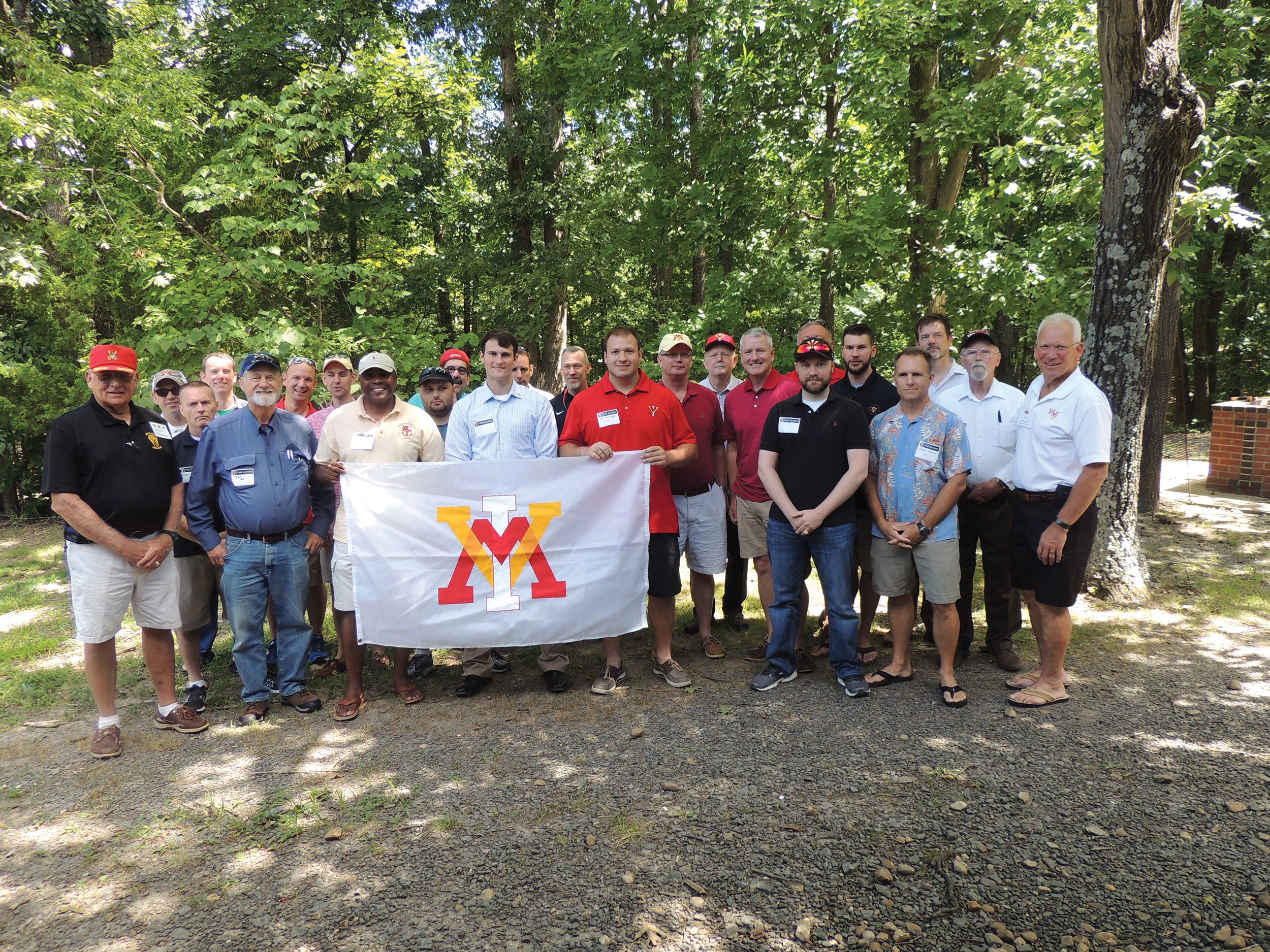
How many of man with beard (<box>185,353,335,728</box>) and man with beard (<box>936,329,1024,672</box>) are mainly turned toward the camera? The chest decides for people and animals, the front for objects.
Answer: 2

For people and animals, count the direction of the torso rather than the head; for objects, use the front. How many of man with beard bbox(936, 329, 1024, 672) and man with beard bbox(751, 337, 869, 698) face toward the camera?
2

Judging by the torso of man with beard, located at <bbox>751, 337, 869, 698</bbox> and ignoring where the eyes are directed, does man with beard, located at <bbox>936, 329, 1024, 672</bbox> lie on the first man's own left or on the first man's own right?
on the first man's own left

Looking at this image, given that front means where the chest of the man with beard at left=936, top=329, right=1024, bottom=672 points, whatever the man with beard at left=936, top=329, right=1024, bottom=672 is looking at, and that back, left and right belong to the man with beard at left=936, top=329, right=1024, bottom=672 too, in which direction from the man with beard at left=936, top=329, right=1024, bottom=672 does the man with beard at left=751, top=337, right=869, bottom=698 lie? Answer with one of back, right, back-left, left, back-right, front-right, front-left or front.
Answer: front-right

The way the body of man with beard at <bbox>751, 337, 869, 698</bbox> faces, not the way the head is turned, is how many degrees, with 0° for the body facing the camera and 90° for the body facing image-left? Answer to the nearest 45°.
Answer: approximately 0°

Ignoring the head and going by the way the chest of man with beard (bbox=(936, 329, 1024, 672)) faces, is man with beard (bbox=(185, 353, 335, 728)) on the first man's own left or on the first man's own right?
on the first man's own right

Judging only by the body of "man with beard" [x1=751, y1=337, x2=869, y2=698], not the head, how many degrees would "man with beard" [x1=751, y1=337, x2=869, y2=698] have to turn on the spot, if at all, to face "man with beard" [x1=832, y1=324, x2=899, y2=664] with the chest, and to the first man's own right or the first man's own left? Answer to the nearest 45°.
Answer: approximately 135° to the first man's own left

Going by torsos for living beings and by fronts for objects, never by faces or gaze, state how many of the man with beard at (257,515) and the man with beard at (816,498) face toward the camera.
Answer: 2

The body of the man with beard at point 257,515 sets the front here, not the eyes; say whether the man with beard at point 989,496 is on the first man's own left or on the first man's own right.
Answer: on the first man's own left
